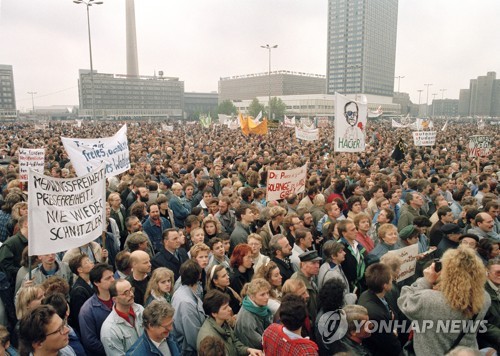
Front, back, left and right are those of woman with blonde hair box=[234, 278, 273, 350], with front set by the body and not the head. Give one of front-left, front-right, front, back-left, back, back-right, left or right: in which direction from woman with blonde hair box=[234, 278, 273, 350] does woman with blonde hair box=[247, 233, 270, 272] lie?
back-left

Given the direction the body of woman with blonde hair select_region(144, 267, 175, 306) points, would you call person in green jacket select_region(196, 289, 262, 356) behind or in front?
in front

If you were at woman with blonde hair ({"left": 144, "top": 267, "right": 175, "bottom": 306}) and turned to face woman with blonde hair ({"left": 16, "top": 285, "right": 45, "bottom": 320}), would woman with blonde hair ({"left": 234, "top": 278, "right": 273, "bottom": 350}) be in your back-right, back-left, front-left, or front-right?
back-left

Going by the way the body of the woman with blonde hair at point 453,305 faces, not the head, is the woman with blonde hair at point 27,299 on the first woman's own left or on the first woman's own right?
on the first woman's own left

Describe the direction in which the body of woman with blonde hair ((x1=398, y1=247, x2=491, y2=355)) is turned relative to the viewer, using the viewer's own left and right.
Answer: facing away from the viewer and to the left of the viewer

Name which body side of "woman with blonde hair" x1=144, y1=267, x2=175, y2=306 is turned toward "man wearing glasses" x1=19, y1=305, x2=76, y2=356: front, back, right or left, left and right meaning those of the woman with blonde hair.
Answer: right

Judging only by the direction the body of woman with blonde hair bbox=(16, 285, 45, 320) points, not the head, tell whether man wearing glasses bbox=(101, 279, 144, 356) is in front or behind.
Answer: in front

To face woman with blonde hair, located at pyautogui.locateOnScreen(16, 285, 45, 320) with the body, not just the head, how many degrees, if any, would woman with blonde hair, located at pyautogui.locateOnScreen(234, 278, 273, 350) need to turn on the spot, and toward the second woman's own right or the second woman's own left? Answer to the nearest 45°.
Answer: approximately 135° to the second woman's own right
